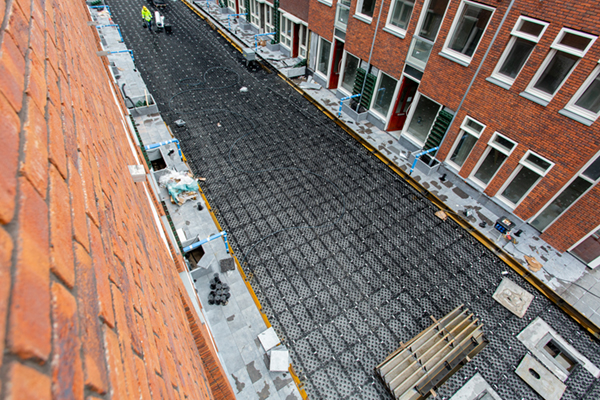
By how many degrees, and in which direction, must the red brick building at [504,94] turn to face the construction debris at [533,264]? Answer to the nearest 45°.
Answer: approximately 90° to its left

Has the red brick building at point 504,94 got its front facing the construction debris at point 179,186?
yes

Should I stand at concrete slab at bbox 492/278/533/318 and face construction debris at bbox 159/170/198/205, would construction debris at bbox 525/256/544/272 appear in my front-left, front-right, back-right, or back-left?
back-right

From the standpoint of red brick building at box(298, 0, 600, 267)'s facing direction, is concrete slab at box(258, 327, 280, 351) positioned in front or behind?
in front

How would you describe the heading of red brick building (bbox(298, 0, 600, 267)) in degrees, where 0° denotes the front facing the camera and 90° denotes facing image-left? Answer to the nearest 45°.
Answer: approximately 45°

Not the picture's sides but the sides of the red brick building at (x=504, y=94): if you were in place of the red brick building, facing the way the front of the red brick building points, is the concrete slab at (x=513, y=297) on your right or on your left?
on your left

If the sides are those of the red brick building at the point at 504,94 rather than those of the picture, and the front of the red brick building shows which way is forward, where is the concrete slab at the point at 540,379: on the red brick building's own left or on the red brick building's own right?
on the red brick building's own left
